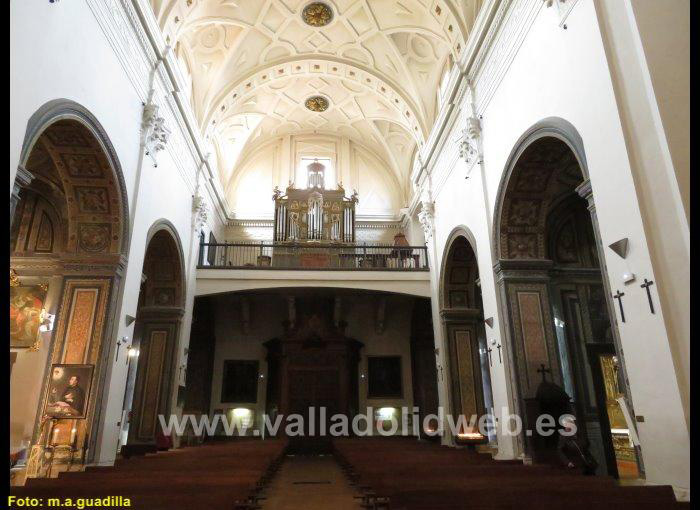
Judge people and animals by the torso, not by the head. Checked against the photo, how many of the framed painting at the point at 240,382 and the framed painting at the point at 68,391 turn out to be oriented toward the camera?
2

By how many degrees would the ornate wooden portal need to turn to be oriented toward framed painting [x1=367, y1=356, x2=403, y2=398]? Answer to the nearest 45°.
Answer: approximately 90° to its left

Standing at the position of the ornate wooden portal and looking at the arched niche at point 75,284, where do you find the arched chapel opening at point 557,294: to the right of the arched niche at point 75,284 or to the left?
left

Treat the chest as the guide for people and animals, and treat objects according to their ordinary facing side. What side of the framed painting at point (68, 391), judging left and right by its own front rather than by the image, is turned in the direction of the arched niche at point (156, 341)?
back

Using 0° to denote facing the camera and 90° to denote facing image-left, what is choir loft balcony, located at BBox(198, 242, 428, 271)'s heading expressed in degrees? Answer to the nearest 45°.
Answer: approximately 0°

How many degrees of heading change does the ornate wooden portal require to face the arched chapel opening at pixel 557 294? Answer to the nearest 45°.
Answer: approximately 45° to its left
